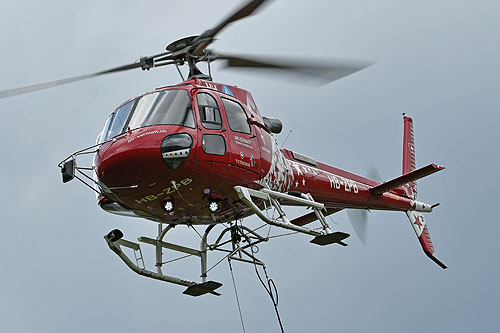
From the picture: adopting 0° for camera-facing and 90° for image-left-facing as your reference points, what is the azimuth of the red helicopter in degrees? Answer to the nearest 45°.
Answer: approximately 45°
